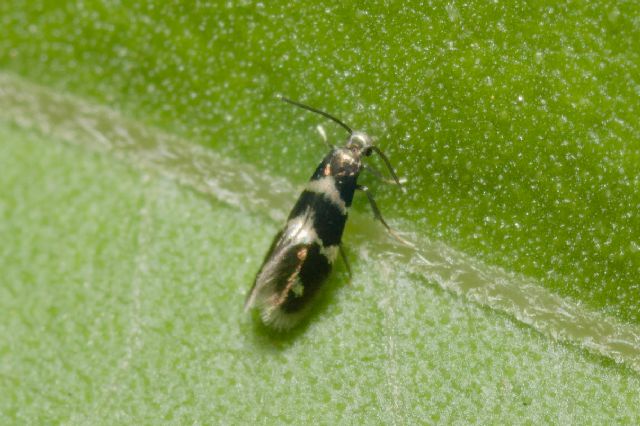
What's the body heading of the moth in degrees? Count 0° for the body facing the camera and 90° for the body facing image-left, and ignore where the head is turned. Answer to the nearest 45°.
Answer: approximately 225°
